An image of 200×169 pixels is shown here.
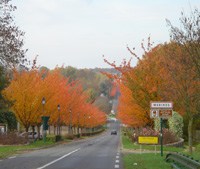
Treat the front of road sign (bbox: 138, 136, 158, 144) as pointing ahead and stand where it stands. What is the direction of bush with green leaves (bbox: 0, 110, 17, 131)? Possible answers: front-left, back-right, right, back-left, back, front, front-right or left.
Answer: back-right

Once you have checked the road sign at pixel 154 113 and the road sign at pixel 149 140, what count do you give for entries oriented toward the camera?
2

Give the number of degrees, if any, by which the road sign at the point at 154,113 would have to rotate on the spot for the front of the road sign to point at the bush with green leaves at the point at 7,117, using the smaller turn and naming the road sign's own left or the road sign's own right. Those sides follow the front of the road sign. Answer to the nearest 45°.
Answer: approximately 135° to the road sign's own right

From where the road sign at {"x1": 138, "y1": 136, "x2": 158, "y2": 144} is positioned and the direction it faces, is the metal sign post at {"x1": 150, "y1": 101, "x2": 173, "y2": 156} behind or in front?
in front

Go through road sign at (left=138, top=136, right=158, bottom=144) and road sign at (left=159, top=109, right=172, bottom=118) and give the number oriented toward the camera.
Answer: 2

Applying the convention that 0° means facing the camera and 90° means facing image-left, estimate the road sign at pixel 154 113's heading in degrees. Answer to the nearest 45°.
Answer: approximately 0°

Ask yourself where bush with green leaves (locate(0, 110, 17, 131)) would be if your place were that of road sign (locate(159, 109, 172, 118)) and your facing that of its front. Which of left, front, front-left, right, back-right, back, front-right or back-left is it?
back-right

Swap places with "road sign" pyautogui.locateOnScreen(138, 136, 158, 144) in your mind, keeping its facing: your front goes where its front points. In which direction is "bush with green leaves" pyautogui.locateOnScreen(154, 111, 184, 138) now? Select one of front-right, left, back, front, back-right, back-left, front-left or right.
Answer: back

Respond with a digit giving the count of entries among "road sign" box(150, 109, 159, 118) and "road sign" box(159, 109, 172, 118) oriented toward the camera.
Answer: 2
